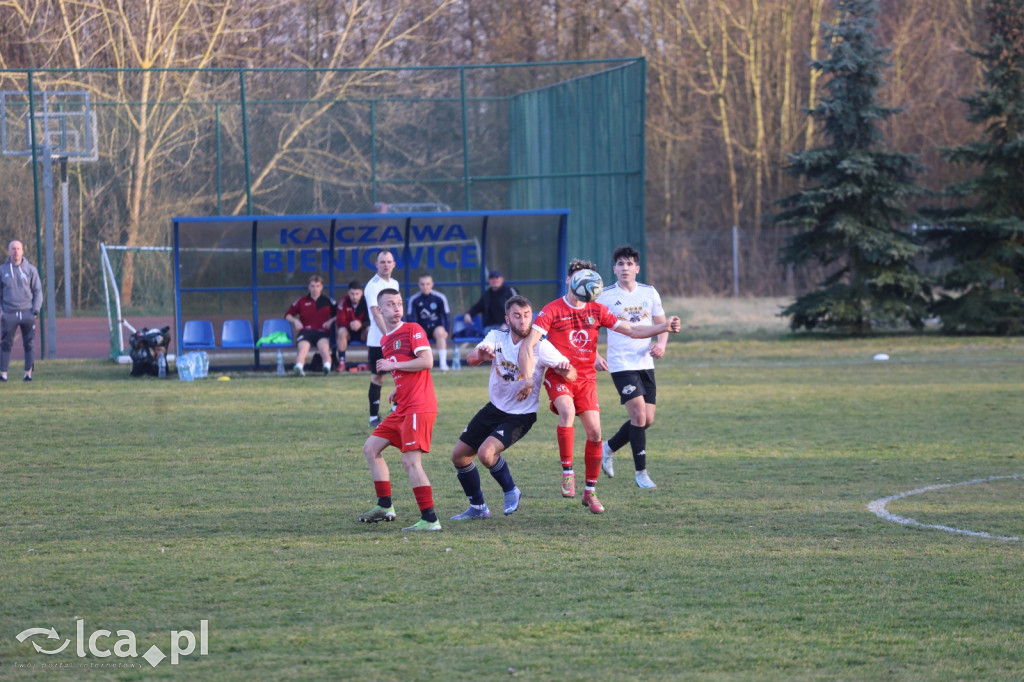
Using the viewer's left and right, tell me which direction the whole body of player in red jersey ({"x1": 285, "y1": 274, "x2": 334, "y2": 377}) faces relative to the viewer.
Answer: facing the viewer

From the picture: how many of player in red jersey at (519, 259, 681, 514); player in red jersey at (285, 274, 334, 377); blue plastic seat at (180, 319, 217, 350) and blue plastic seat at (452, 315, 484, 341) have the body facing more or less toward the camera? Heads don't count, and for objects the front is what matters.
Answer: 4

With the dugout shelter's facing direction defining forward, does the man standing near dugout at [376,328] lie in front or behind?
in front

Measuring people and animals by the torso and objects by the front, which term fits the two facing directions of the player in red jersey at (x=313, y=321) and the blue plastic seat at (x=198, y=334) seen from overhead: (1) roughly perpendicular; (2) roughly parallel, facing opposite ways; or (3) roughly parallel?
roughly parallel

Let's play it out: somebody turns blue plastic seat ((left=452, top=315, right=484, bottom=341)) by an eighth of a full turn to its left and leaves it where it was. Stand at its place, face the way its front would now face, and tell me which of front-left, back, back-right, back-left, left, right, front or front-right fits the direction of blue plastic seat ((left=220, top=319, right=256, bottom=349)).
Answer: back-right

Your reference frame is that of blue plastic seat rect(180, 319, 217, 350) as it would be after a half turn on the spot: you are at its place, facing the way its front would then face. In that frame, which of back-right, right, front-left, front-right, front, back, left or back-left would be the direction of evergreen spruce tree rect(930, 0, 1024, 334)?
right

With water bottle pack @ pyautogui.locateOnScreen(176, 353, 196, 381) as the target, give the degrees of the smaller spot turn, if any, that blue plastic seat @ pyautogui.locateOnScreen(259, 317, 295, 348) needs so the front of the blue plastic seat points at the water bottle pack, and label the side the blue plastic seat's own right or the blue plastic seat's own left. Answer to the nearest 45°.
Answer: approximately 45° to the blue plastic seat's own right

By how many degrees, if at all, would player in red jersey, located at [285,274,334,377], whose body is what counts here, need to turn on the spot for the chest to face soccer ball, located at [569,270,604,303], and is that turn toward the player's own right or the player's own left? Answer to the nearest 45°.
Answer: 0° — they already face it

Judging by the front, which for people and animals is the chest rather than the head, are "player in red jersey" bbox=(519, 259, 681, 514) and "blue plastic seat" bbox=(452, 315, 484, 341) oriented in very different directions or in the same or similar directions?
same or similar directions

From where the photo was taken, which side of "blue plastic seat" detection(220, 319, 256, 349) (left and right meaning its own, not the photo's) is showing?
front

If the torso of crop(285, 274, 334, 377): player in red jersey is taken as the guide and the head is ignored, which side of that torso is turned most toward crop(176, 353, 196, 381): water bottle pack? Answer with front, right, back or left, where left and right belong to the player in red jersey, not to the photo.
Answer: right

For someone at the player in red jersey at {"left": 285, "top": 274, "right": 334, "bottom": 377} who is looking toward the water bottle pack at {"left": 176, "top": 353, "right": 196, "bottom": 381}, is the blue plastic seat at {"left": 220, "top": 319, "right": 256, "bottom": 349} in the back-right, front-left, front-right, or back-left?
front-right

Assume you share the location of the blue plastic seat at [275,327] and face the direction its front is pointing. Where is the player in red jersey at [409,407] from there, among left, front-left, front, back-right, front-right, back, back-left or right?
front

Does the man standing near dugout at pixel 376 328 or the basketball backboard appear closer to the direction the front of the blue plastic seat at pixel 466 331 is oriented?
the man standing near dugout

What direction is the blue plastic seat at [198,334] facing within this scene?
toward the camera
